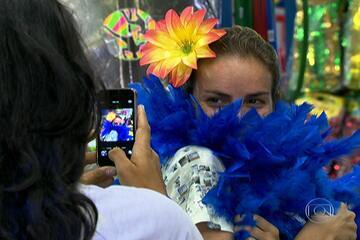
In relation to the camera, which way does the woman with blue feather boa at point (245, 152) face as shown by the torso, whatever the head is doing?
toward the camera
